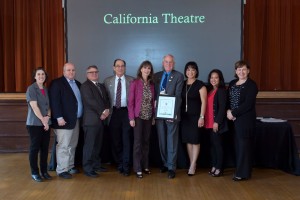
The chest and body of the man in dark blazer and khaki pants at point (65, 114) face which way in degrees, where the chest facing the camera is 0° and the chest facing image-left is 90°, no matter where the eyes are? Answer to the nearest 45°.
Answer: approximately 315°

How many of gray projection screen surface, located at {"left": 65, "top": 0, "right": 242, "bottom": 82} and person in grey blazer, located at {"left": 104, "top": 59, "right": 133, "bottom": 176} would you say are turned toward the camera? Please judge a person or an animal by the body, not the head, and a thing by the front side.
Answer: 2

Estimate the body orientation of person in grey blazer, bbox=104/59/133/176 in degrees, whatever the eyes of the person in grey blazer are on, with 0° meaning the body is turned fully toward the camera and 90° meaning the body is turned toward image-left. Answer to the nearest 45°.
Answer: approximately 0°
